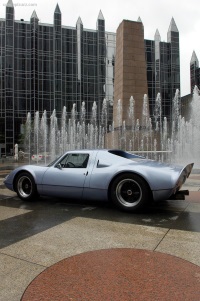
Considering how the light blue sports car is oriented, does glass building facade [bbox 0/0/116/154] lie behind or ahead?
ahead

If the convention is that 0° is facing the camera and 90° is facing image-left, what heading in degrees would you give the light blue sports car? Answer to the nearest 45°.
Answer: approximately 135°
